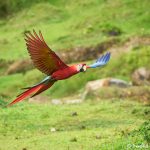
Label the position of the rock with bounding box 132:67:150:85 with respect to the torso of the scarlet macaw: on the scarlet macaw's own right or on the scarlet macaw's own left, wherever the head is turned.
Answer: on the scarlet macaw's own left

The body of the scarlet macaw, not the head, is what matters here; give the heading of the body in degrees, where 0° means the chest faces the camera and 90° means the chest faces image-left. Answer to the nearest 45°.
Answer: approximately 315°
